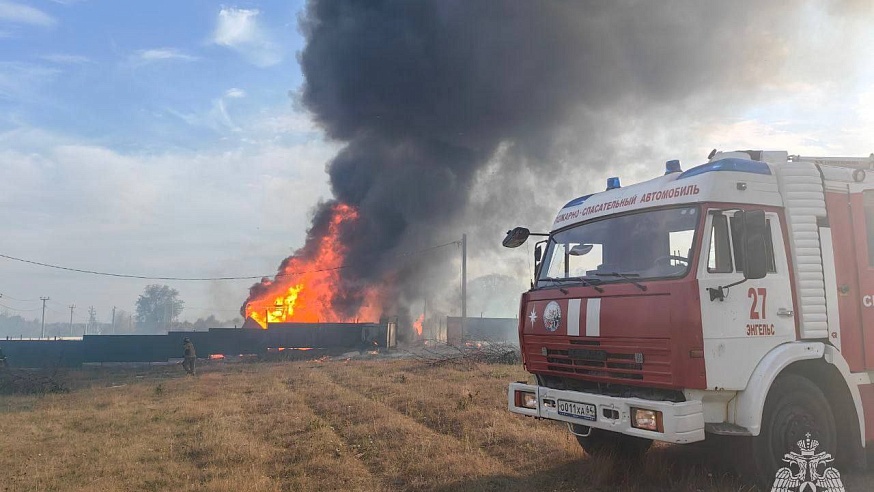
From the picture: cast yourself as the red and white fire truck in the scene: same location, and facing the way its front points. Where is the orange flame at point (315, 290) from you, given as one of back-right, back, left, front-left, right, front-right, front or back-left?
right

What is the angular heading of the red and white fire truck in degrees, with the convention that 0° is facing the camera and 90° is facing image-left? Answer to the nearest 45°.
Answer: approximately 45°
